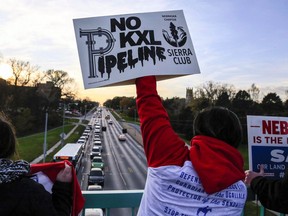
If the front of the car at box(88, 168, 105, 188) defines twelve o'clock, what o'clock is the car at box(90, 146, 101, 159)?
the car at box(90, 146, 101, 159) is roughly at 6 o'clock from the car at box(88, 168, 105, 188).

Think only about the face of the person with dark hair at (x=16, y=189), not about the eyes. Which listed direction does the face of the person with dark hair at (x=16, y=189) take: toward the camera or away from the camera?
away from the camera

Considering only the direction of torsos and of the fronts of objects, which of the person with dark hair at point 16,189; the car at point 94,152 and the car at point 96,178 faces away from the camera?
the person with dark hair

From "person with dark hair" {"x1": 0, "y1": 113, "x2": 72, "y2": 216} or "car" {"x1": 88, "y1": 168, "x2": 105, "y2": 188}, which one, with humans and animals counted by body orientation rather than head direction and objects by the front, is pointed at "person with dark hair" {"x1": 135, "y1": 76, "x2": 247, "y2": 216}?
the car

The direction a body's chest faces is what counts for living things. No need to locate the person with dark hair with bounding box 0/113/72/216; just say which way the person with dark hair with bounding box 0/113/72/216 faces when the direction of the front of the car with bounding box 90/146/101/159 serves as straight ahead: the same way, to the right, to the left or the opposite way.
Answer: the opposite way

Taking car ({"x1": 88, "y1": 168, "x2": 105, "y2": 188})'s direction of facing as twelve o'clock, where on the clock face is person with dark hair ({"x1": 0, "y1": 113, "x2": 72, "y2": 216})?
The person with dark hair is roughly at 12 o'clock from the car.

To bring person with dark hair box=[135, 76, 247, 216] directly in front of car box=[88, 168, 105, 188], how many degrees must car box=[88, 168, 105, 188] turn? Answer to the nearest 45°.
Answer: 0° — it already faces them

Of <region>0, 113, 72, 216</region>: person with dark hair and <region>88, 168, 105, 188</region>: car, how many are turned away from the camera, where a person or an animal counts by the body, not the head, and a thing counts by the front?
1

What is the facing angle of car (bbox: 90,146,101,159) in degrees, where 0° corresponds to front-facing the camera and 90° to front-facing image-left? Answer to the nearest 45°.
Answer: approximately 0°

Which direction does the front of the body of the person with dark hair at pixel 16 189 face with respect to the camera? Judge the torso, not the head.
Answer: away from the camera
